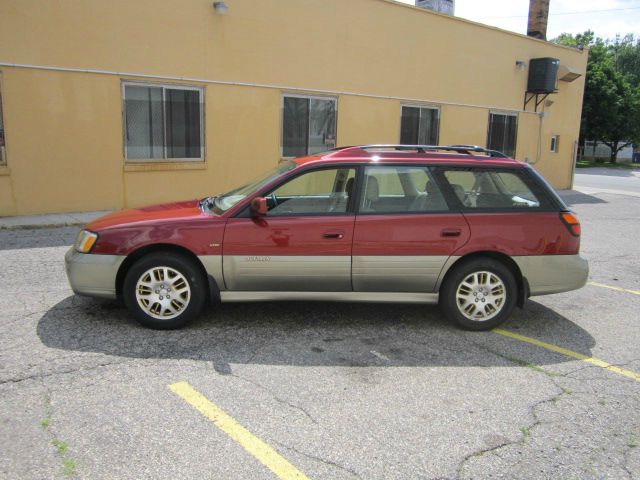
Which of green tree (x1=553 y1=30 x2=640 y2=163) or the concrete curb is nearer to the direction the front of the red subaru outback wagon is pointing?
the concrete curb

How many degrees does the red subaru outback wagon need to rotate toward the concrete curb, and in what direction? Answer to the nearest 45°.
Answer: approximately 45° to its right

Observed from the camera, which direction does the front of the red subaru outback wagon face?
facing to the left of the viewer

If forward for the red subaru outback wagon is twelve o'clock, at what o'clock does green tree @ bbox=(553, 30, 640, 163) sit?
The green tree is roughly at 4 o'clock from the red subaru outback wagon.
